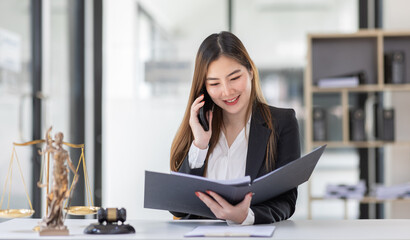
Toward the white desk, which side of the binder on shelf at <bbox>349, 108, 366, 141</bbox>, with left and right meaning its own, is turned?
front

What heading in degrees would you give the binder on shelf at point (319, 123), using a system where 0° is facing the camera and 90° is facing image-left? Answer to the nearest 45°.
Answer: approximately 0°

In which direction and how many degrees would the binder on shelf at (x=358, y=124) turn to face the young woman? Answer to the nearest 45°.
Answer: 0° — it already faces them

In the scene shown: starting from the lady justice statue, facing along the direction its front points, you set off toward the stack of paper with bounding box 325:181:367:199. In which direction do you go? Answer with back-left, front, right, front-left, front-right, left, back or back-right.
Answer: back

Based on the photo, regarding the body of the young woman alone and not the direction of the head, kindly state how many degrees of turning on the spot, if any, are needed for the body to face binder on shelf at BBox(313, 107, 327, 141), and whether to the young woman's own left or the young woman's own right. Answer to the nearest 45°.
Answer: approximately 180°

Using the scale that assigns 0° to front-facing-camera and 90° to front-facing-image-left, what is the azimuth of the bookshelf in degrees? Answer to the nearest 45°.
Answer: approximately 0°

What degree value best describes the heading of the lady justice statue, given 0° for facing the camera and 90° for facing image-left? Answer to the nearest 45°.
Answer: approximately 45°

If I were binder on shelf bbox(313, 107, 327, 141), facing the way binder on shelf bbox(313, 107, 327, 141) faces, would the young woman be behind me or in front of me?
in front
